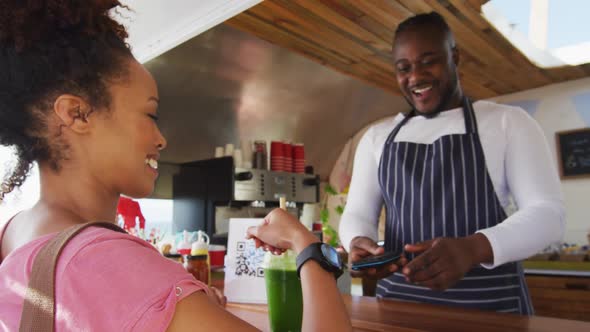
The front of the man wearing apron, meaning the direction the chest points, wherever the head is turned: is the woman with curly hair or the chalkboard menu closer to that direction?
the woman with curly hair

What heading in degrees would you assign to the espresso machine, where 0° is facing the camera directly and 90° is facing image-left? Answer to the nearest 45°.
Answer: approximately 315°

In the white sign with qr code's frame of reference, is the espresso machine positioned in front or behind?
behind

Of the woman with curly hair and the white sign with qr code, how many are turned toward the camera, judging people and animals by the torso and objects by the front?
1

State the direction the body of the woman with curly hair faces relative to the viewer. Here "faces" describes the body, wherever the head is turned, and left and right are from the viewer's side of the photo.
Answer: facing away from the viewer and to the right of the viewer

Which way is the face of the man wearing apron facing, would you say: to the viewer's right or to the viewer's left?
to the viewer's left
